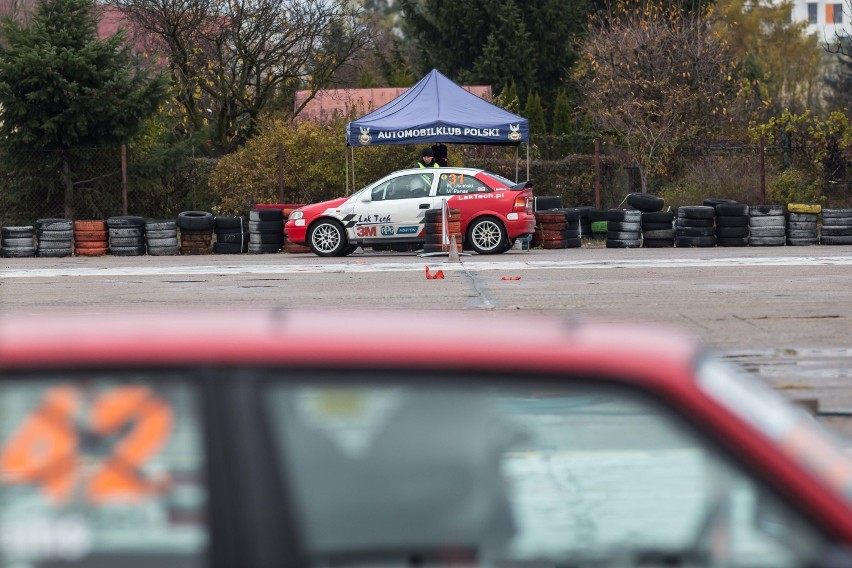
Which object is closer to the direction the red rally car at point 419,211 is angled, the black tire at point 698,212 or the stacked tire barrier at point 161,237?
the stacked tire barrier

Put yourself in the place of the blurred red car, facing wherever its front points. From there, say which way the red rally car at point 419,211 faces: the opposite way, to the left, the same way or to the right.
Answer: the opposite way

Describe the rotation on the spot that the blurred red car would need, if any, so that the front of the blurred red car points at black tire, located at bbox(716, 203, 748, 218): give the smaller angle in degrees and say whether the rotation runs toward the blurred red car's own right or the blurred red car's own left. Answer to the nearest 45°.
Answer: approximately 90° to the blurred red car's own left

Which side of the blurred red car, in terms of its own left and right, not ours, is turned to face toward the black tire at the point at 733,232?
left

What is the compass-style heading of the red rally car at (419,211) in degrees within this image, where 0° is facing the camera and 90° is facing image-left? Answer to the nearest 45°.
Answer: approximately 90°

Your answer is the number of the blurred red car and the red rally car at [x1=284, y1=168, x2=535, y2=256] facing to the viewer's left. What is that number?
1

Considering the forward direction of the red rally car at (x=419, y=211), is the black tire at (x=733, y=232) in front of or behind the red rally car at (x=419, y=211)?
behind

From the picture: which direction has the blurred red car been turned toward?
to the viewer's right

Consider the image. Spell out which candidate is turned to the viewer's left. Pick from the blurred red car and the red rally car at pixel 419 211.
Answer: the red rally car

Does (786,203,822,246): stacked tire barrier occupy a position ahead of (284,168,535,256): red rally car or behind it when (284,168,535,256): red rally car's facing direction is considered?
behind
